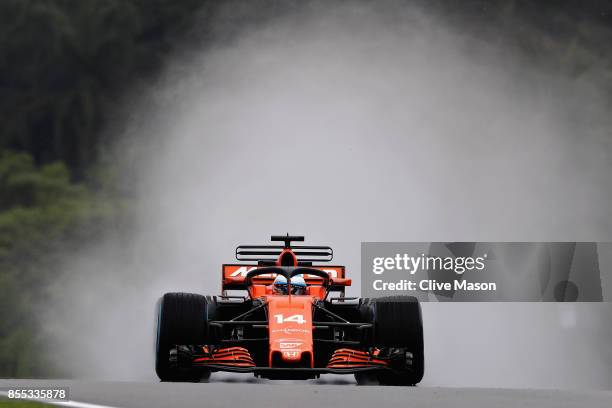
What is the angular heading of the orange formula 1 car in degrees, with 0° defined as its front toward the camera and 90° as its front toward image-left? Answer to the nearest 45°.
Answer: approximately 0°
